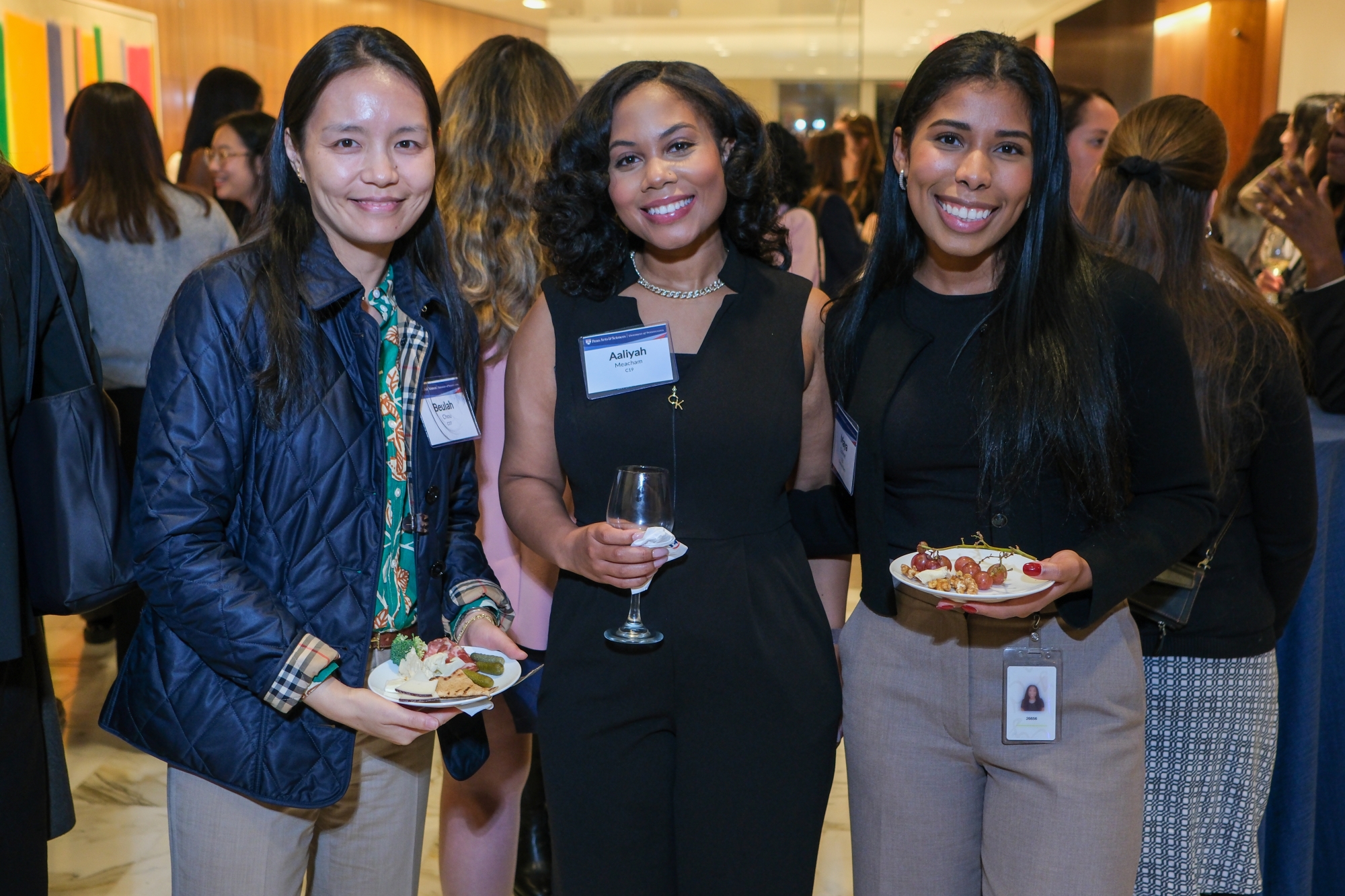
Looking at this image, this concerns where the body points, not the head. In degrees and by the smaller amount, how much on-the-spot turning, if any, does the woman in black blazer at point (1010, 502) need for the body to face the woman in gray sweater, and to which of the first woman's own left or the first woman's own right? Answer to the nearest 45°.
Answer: approximately 135° to the first woman's own right

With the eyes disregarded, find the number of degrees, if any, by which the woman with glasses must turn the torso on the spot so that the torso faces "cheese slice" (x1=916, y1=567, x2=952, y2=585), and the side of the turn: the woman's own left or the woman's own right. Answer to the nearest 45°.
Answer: approximately 45° to the woman's own left

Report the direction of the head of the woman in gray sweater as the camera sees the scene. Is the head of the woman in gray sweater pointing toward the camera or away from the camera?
away from the camera

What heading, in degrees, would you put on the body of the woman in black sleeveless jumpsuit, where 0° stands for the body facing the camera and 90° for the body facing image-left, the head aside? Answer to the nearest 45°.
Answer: approximately 0°

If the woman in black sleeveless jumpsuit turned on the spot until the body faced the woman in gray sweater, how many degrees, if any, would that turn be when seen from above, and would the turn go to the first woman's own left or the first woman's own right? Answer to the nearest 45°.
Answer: approximately 135° to the first woman's own right

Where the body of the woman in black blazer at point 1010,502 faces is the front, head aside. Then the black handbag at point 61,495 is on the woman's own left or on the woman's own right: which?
on the woman's own right

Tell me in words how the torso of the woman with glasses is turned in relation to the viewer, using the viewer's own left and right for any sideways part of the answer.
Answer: facing the viewer and to the left of the viewer

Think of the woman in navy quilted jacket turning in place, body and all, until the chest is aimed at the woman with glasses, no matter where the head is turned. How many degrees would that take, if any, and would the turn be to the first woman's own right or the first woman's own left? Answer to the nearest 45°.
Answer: approximately 135° to the first woman's own left
